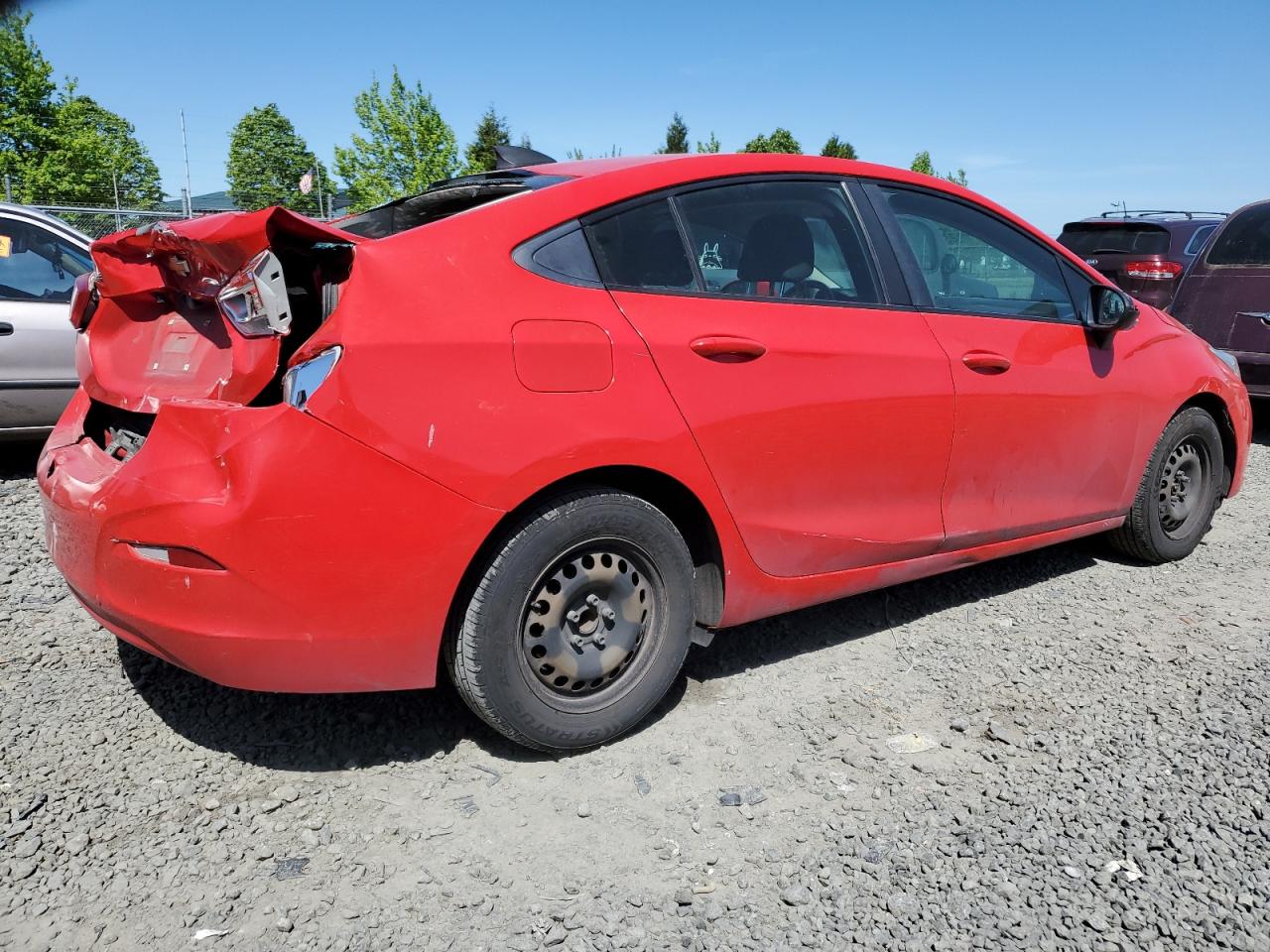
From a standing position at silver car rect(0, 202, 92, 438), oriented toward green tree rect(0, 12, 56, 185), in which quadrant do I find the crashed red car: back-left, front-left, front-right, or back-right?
back-right

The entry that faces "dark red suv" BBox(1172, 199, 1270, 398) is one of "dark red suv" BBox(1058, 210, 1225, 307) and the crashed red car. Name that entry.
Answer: the crashed red car

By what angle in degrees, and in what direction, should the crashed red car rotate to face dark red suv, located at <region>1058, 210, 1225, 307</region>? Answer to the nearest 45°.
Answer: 0° — it already faces it

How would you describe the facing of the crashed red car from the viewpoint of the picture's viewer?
facing away from the viewer and to the right of the viewer

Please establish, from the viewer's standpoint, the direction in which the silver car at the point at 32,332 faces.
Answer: facing to the right of the viewer

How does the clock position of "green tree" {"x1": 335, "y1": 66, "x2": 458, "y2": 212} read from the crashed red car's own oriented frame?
The green tree is roughly at 10 o'clock from the crashed red car.

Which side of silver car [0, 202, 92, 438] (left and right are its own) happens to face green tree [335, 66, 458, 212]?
left

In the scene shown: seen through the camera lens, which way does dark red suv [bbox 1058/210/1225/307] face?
facing away from the viewer and to the right of the viewer

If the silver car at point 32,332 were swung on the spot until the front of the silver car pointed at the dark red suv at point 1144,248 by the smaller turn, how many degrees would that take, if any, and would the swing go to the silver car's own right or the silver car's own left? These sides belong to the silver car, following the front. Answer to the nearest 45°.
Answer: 0° — it already faces it

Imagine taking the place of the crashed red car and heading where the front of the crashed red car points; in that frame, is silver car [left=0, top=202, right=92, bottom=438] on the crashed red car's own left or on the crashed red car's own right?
on the crashed red car's own left

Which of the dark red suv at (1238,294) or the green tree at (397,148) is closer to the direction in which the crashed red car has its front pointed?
the dark red suv
